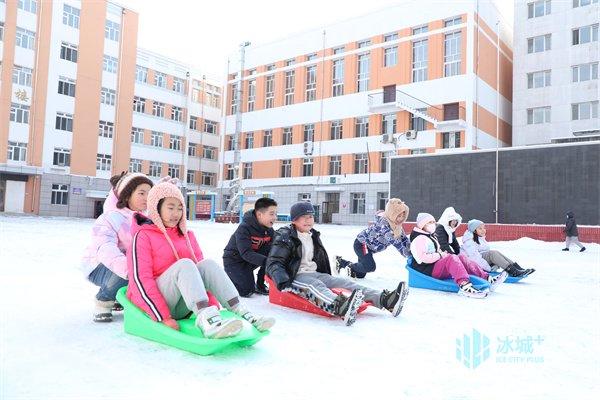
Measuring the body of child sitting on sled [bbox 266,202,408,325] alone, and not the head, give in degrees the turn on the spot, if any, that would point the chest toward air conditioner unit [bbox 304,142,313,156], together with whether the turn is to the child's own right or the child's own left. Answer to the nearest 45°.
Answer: approximately 135° to the child's own left

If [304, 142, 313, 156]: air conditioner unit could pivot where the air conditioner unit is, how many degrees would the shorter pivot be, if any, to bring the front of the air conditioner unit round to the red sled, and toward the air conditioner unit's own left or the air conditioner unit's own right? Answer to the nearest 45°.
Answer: approximately 45° to the air conditioner unit's own left

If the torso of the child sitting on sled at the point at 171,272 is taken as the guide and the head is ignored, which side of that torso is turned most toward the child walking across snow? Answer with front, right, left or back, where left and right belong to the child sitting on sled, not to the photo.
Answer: left

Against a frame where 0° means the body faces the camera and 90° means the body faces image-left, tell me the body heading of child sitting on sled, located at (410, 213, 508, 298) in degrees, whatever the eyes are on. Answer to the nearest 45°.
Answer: approximately 315°

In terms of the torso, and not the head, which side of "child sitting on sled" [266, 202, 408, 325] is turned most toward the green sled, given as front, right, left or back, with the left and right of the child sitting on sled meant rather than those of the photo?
right

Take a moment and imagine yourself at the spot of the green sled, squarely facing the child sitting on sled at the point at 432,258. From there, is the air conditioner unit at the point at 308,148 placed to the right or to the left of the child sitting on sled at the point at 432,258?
left

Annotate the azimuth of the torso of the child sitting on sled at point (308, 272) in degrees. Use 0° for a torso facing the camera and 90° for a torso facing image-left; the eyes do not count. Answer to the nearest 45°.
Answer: approximately 315°

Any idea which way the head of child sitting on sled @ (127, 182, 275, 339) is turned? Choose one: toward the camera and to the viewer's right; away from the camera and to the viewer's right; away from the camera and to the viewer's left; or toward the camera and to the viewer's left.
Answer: toward the camera and to the viewer's right

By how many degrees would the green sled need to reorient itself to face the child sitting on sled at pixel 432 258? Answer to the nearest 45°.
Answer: approximately 90° to its left

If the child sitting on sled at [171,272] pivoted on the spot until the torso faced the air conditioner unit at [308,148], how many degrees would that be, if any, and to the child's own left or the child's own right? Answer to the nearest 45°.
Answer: approximately 135° to the child's own left

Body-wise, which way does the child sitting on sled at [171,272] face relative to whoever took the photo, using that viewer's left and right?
facing the viewer and to the right of the viewer

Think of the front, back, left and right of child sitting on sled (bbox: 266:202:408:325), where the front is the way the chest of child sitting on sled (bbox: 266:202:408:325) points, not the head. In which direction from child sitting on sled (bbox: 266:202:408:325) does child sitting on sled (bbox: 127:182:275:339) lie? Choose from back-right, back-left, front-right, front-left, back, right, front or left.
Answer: right
